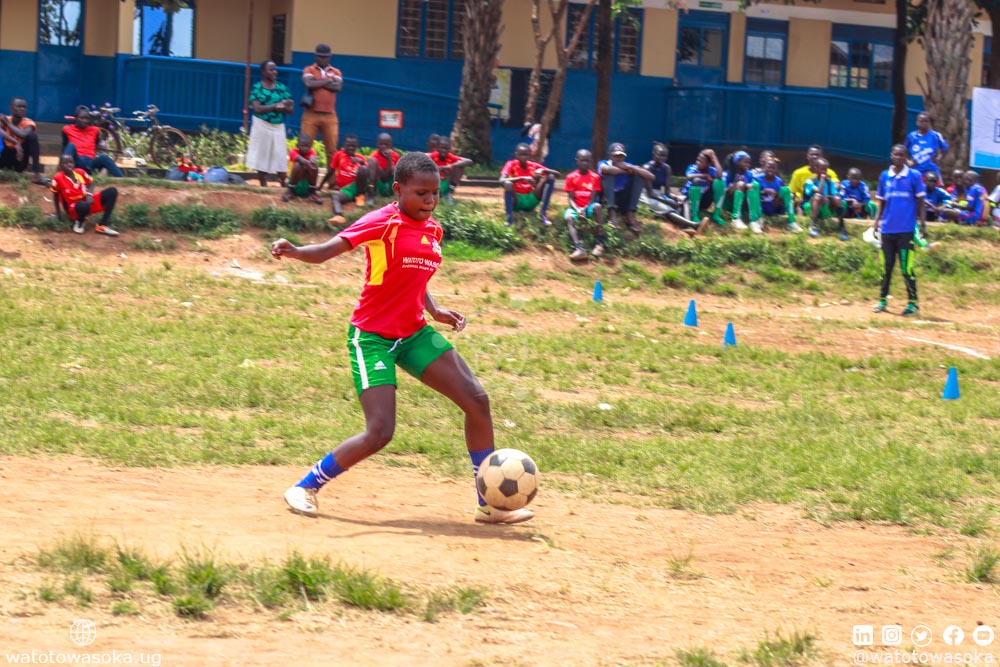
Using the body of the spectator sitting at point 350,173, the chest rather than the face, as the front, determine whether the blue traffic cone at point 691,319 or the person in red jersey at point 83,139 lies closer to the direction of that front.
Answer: the blue traffic cone

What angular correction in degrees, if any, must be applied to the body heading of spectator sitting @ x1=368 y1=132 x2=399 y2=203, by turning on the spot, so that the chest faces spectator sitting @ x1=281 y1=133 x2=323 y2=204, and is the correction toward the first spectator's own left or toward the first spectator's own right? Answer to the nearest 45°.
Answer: approximately 45° to the first spectator's own right

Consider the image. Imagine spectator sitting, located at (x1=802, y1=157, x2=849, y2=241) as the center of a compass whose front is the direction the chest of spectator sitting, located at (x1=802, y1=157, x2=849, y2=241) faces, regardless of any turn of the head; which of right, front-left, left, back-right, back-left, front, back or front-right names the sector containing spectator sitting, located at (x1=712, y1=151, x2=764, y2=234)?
front-right

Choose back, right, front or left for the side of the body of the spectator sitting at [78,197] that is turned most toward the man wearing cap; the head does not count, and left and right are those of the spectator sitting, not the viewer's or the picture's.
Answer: left

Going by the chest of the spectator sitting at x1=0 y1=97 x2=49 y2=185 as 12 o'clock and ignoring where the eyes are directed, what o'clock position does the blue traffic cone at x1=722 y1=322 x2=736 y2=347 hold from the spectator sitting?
The blue traffic cone is roughly at 12 o'clock from the spectator sitting.

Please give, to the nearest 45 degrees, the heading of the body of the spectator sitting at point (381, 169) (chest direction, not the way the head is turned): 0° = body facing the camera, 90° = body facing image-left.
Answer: approximately 0°

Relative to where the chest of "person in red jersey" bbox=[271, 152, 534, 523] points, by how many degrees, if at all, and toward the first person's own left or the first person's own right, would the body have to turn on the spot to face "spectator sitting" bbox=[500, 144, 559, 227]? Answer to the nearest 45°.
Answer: approximately 135° to the first person's own left
